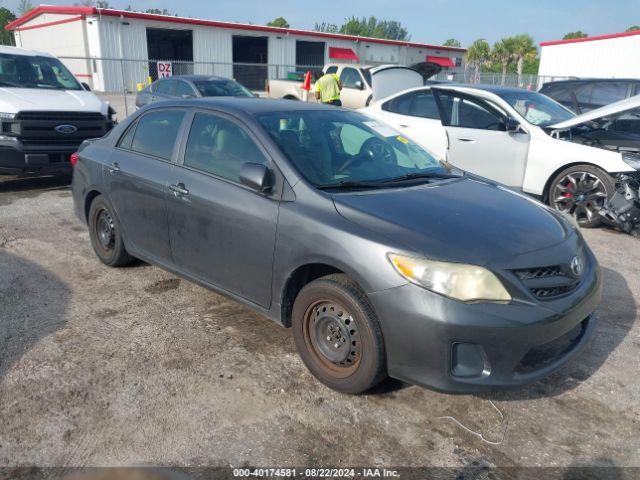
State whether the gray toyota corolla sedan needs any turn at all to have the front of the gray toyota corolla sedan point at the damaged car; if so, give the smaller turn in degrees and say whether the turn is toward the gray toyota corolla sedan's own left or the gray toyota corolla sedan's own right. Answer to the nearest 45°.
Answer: approximately 90° to the gray toyota corolla sedan's own left

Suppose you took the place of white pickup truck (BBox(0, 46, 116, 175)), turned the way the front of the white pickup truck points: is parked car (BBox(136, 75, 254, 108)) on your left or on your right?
on your left

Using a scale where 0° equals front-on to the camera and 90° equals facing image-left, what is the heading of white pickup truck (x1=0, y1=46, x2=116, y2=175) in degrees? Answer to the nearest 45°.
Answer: approximately 315°

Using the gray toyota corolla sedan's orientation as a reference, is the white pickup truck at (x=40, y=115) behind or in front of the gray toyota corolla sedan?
behind

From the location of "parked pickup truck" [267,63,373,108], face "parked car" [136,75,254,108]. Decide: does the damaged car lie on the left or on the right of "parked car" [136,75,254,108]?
left

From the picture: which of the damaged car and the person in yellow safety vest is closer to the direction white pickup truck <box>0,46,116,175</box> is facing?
the damaged car

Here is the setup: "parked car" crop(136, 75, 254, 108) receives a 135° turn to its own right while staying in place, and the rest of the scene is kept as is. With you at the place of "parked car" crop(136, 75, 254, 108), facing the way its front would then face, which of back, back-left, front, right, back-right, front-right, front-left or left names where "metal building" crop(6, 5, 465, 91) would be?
right

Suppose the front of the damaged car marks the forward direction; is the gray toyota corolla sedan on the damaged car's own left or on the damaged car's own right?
on the damaged car's own right

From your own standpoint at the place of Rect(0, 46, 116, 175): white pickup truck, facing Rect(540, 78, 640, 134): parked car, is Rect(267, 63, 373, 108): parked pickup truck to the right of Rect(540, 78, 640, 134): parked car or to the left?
left

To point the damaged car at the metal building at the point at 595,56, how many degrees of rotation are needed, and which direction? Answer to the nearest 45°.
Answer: approximately 135° to its left
